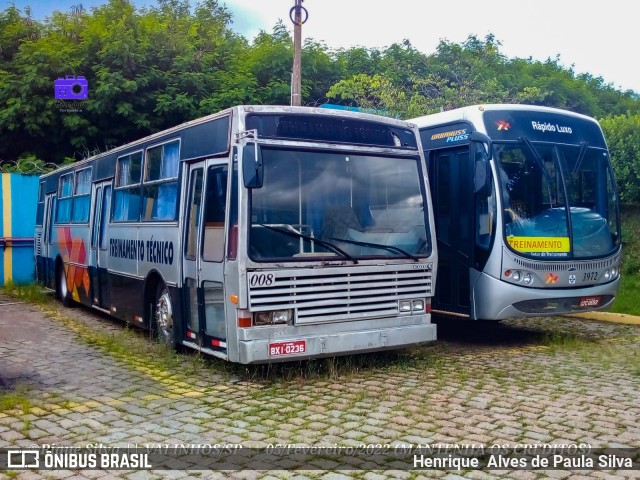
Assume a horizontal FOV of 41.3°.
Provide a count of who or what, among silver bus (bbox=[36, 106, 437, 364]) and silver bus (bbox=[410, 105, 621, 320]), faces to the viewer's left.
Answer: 0

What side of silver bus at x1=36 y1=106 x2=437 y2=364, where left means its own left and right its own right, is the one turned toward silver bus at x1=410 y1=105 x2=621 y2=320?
left

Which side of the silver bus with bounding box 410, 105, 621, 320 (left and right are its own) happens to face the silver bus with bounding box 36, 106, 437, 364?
right

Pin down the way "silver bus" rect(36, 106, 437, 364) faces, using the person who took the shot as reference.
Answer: facing the viewer and to the right of the viewer

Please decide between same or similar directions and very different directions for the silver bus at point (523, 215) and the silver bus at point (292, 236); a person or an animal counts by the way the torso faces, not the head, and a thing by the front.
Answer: same or similar directions
